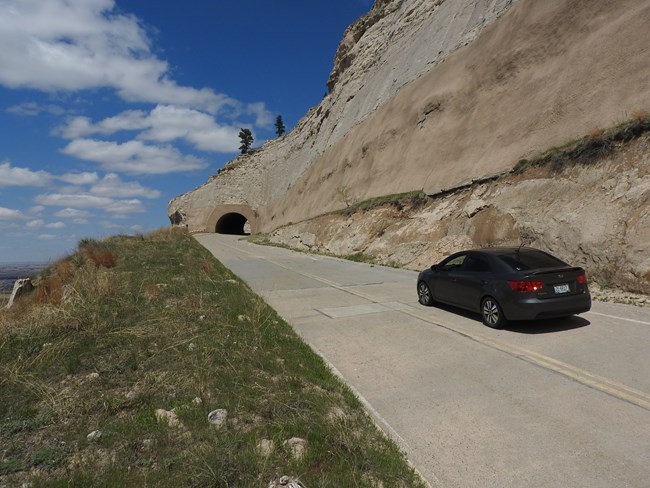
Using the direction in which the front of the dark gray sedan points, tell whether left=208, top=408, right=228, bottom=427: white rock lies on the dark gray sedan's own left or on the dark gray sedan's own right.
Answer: on the dark gray sedan's own left

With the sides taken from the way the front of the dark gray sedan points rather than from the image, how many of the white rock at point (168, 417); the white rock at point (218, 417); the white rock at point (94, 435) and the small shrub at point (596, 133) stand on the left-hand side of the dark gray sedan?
3

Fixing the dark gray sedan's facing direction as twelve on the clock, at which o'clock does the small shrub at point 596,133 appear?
The small shrub is roughly at 2 o'clock from the dark gray sedan.

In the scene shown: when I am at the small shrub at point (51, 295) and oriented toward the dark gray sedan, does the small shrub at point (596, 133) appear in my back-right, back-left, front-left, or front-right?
front-left

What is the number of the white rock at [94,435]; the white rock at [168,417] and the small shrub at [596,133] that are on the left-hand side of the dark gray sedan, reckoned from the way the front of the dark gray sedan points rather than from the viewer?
2

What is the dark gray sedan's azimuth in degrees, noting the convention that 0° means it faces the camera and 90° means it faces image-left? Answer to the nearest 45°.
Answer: approximately 135°

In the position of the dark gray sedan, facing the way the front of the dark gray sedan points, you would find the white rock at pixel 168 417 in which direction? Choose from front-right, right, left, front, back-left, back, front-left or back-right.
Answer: left

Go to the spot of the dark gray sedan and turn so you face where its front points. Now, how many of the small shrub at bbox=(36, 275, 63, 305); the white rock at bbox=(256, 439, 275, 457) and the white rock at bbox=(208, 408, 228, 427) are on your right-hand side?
0

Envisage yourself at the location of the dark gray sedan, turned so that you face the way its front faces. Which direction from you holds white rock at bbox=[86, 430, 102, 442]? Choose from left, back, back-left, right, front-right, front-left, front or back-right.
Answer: left

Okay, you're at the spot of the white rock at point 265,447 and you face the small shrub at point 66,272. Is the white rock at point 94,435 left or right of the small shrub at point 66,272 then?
left

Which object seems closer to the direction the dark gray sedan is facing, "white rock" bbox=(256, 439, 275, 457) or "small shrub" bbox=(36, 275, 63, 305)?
the small shrub

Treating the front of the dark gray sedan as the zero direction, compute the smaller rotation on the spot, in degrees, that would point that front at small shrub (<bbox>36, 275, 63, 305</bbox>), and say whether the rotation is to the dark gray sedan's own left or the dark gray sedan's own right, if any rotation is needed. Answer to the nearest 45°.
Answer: approximately 45° to the dark gray sedan's own left

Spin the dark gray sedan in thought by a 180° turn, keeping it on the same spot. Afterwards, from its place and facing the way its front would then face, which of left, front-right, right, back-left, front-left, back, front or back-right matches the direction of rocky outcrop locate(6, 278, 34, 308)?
back-right

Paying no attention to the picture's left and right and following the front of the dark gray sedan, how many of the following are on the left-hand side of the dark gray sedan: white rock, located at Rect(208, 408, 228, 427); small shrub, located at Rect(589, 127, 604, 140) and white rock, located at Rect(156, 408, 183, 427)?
2

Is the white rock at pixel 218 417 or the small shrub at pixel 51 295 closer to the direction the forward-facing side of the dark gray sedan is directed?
the small shrub

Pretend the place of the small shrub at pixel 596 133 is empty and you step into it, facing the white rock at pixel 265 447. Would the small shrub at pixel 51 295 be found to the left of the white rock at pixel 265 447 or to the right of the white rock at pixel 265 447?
right

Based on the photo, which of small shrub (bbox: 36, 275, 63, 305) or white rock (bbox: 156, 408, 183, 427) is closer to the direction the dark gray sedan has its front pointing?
the small shrub

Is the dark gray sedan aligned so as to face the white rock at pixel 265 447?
no
